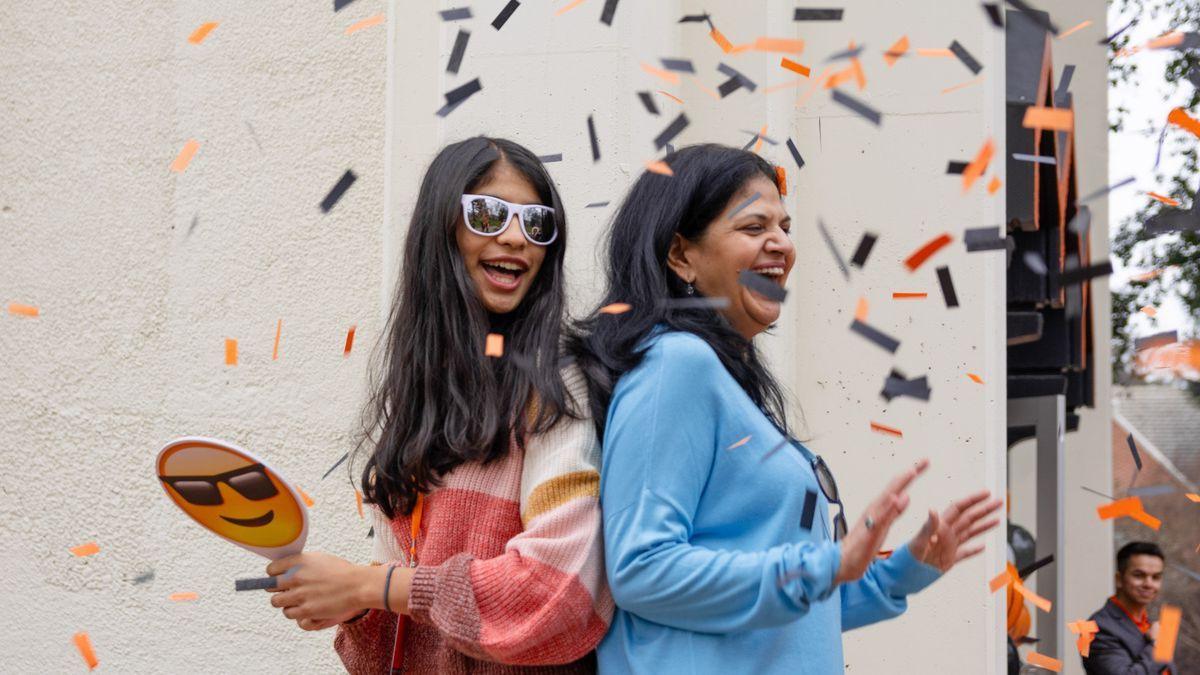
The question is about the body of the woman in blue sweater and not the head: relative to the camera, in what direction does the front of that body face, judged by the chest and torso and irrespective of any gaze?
to the viewer's right

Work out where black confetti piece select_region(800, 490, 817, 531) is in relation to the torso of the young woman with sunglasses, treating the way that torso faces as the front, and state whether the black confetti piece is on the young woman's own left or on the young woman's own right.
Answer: on the young woman's own left

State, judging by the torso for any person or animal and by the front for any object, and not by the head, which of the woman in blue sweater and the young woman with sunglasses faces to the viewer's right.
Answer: the woman in blue sweater

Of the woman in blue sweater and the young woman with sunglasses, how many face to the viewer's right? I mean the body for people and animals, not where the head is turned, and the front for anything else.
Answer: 1

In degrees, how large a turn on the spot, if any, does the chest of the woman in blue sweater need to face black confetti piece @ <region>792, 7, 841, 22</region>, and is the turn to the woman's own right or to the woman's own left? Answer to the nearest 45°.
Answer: approximately 90° to the woman's own left

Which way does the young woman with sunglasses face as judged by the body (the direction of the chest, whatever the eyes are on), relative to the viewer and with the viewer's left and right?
facing the viewer and to the left of the viewer

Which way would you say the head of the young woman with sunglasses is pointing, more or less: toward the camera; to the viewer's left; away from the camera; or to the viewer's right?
toward the camera
